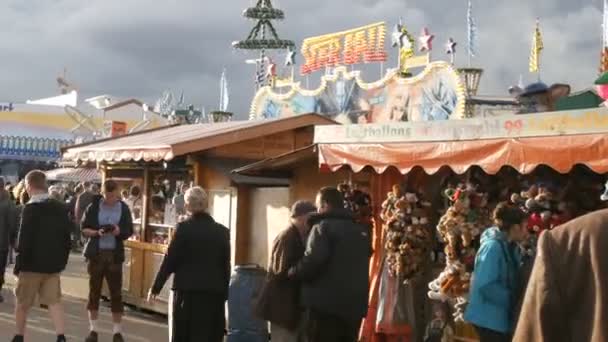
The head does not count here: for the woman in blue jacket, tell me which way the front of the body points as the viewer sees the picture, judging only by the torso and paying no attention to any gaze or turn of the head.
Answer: to the viewer's right

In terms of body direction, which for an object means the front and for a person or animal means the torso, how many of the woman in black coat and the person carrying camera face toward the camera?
1

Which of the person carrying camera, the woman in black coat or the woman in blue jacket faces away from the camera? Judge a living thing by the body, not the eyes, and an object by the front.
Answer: the woman in black coat

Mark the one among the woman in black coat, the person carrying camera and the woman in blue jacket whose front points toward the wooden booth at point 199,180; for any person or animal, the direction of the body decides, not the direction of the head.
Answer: the woman in black coat

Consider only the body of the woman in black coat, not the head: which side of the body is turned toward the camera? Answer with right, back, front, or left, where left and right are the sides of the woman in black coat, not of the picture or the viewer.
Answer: back

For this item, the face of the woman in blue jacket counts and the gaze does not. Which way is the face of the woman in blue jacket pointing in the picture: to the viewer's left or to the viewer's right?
to the viewer's right

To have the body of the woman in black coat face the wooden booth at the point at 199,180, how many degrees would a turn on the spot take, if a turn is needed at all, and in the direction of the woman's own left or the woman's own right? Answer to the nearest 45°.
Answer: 0° — they already face it

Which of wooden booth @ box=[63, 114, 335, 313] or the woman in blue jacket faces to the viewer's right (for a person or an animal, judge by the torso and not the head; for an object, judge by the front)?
the woman in blue jacket
